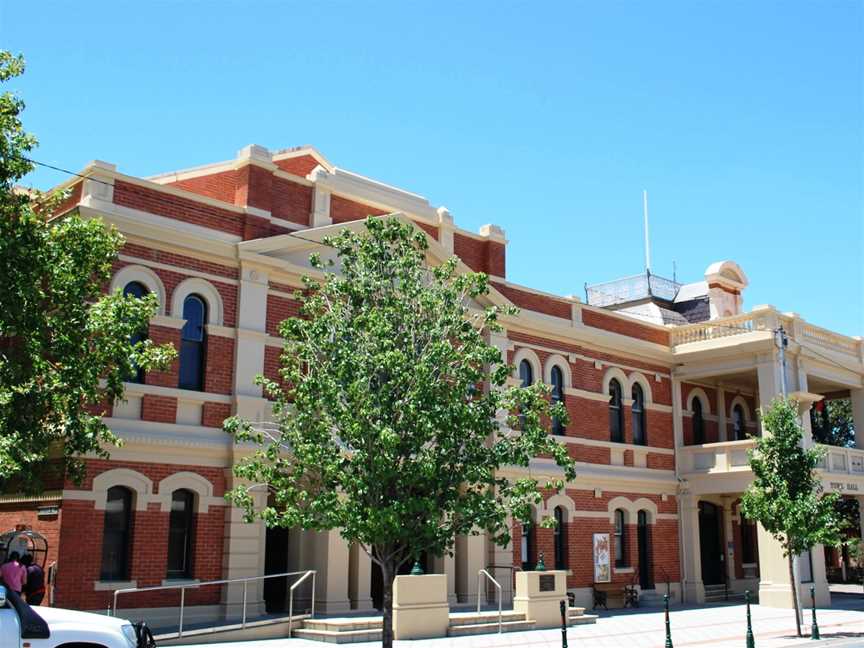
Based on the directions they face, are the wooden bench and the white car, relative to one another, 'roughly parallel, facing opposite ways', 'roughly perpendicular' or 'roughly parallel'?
roughly perpendicular

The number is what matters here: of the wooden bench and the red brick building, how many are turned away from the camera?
0

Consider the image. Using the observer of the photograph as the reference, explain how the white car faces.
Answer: facing to the right of the viewer

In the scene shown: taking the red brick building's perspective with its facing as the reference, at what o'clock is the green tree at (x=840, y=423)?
The green tree is roughly at 9 o'clock from the red brick building.

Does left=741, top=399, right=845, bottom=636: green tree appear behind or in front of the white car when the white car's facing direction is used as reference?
in front

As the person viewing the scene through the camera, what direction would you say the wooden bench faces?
facing the viewer and to the right of the viewer

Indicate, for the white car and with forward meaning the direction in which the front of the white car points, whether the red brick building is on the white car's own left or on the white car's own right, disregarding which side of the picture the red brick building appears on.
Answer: on the white car's own left

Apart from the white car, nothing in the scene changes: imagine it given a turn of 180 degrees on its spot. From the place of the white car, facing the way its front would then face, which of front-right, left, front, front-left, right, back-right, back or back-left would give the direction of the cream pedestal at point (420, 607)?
back-right

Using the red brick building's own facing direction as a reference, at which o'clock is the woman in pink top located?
The woman in pink top is roughly at 2 o'clock from the red brick building.

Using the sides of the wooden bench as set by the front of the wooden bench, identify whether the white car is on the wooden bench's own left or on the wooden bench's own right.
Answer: on the wooden bench's own right
